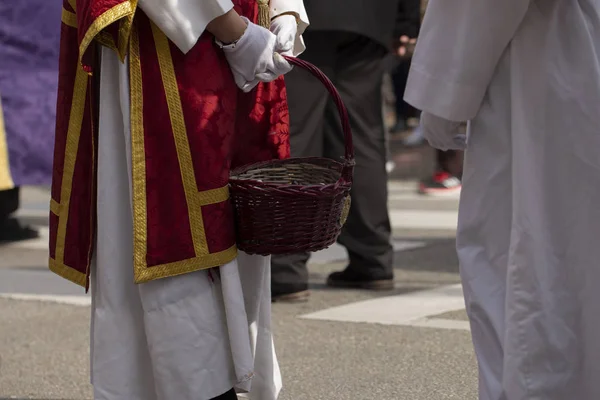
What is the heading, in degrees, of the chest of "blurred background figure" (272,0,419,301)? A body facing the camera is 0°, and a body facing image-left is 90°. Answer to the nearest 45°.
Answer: approximately 90°

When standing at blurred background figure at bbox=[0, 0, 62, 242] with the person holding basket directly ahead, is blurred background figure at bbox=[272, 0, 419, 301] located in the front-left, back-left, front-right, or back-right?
front-left

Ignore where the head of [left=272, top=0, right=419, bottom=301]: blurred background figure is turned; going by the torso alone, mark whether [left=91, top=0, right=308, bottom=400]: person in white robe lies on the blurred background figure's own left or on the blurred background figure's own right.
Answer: on the blurred background figure's own left

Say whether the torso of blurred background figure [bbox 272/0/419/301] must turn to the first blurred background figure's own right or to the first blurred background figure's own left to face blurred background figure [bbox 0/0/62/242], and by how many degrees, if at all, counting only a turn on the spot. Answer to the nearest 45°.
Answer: approximately 45° to the first blurred background figure's own right

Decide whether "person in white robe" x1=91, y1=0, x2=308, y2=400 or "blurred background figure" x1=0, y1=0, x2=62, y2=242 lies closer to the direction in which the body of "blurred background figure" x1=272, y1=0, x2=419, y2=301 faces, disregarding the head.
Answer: the blurred background figure

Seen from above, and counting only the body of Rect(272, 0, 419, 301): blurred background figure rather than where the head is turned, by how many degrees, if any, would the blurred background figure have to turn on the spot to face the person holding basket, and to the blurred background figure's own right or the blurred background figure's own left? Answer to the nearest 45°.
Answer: approximately 90° to the blurred background figure's own left

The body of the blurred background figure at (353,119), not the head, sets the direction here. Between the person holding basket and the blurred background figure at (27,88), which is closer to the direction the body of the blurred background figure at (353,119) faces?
the blurred background figure
